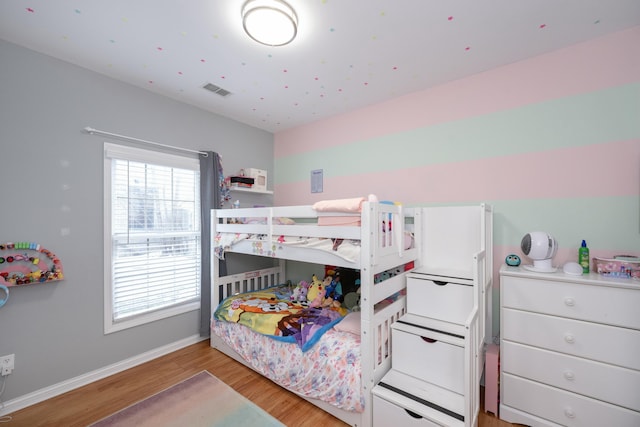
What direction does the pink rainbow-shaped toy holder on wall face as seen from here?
toward the camera

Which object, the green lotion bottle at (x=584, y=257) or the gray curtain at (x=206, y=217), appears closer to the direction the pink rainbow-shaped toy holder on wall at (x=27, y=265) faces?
the green lotion bottle

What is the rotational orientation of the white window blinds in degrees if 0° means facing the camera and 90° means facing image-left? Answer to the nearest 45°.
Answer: approximately 315°

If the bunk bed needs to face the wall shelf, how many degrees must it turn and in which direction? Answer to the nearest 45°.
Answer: approximately 90° to its right

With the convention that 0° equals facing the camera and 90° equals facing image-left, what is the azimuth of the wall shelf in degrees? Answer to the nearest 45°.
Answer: approximately 315°

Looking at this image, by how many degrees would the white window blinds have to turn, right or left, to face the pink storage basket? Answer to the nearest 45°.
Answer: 0° — it already faces it

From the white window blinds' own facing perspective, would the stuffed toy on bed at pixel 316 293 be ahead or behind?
ahead

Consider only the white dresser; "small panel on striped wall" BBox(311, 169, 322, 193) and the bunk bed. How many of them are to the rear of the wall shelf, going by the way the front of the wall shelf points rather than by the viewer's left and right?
0

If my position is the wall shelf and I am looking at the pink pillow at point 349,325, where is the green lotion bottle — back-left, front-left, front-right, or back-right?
front-left

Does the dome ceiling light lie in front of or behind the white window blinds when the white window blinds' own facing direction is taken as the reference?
in front

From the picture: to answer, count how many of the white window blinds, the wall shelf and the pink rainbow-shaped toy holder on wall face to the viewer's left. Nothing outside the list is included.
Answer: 0

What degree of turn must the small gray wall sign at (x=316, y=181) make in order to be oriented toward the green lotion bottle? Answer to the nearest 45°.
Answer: approximately 90° to its left

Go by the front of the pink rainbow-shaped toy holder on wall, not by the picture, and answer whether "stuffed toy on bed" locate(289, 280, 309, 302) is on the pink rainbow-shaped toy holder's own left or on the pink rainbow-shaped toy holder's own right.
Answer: on the pink rainbow-shaped toy holder's own left

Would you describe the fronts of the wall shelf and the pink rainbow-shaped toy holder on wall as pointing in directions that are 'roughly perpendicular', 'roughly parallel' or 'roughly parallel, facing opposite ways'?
roughly parallel

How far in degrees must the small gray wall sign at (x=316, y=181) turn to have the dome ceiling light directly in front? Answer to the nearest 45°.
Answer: approximately 45° to its left

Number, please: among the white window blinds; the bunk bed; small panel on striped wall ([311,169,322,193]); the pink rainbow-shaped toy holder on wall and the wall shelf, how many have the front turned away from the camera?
0
